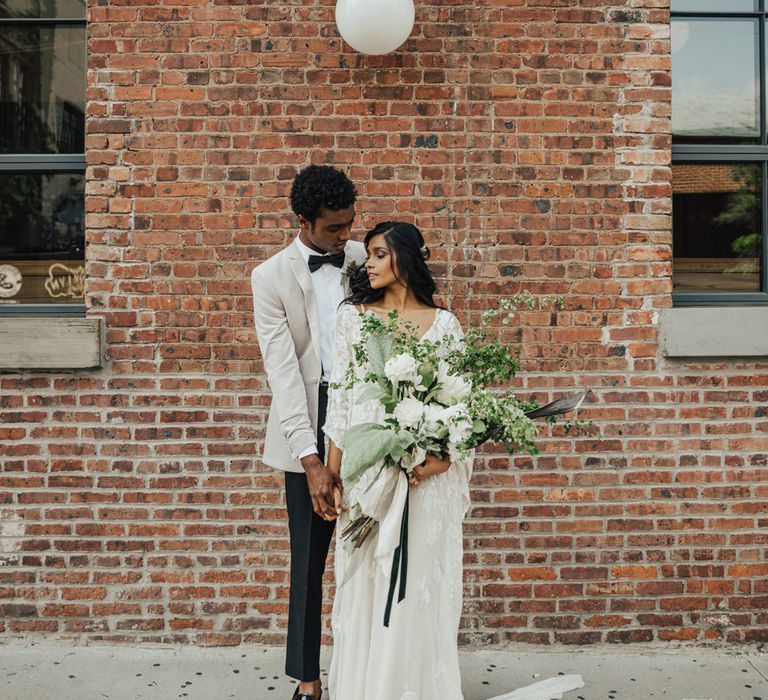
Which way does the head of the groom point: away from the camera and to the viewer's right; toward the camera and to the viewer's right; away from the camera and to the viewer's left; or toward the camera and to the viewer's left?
toward the camera and to the viewer's right

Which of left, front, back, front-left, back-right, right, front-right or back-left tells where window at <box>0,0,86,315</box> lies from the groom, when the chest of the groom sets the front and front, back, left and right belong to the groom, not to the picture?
back

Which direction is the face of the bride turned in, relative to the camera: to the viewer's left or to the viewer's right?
to the viewer's left

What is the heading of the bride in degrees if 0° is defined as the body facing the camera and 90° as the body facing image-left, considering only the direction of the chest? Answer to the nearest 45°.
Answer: approximately 0°

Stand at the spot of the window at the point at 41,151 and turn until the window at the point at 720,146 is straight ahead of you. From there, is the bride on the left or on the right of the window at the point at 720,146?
right

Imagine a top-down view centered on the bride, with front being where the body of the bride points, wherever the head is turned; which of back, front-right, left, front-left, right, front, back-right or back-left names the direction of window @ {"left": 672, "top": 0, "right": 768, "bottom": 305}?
back-left

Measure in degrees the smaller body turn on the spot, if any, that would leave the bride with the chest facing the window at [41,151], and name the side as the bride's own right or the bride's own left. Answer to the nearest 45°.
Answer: approximately 135° to the bride's own right

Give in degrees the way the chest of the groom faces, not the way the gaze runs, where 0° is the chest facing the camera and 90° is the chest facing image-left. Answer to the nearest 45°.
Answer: approximately 315°
